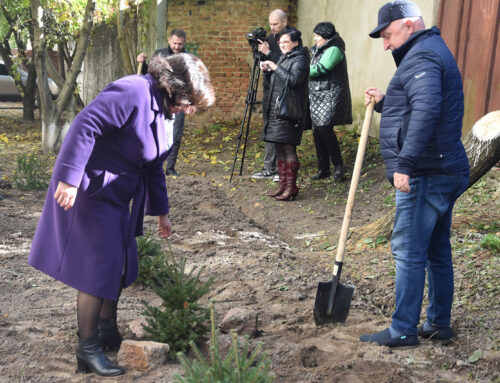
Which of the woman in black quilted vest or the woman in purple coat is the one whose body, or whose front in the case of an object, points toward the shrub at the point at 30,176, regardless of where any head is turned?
the woman in black quilted vest

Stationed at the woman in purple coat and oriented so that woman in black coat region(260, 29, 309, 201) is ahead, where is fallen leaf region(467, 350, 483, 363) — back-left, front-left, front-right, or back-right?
front-right

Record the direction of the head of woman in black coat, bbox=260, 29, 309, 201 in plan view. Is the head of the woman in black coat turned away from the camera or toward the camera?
toward the camera

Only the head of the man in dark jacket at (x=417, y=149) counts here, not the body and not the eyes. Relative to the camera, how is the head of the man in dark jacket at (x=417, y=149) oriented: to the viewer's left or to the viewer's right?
to the viewer's left

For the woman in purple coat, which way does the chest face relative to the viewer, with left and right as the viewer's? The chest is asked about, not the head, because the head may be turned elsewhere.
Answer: facing to the right of the viewer

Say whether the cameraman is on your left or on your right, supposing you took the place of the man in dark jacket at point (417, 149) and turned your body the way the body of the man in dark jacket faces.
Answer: on your right

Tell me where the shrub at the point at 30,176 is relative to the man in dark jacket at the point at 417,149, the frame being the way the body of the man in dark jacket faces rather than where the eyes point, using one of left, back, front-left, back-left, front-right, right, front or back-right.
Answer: front-right

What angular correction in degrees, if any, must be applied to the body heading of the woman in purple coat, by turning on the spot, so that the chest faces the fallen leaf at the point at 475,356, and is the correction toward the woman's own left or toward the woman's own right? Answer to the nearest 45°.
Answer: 0° — they already face it

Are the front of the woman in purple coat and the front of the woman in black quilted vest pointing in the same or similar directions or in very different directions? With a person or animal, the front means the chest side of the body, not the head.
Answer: very different directions

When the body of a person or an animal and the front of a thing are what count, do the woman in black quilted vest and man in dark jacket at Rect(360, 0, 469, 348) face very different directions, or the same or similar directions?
same or similar directions

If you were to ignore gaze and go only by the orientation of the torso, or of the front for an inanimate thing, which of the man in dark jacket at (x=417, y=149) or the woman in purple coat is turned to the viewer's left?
the man in dark jacket
